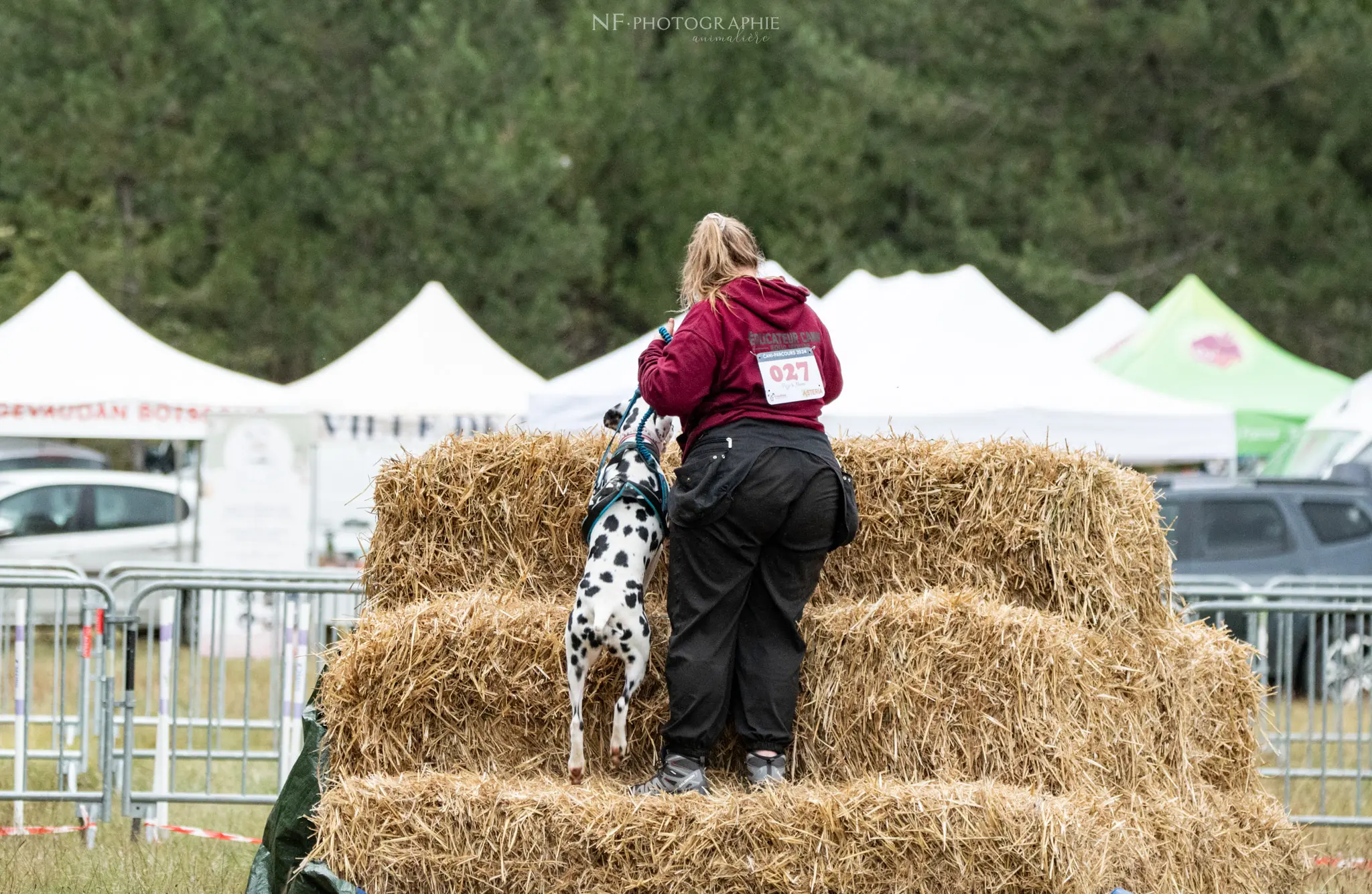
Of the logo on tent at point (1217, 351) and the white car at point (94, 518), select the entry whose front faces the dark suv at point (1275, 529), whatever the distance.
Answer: the logo on tent

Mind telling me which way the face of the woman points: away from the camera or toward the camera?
away from the camera

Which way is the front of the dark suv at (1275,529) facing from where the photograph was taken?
facing to the left of the viewer

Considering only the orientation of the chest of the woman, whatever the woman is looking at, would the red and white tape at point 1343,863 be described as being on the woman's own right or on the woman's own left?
on the woman's own right

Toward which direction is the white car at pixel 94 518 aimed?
to the viewer's left

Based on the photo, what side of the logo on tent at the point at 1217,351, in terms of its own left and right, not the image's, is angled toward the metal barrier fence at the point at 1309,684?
front

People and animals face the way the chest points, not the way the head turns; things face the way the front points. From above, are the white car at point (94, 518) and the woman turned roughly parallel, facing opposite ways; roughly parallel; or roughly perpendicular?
roughly perpendicular
